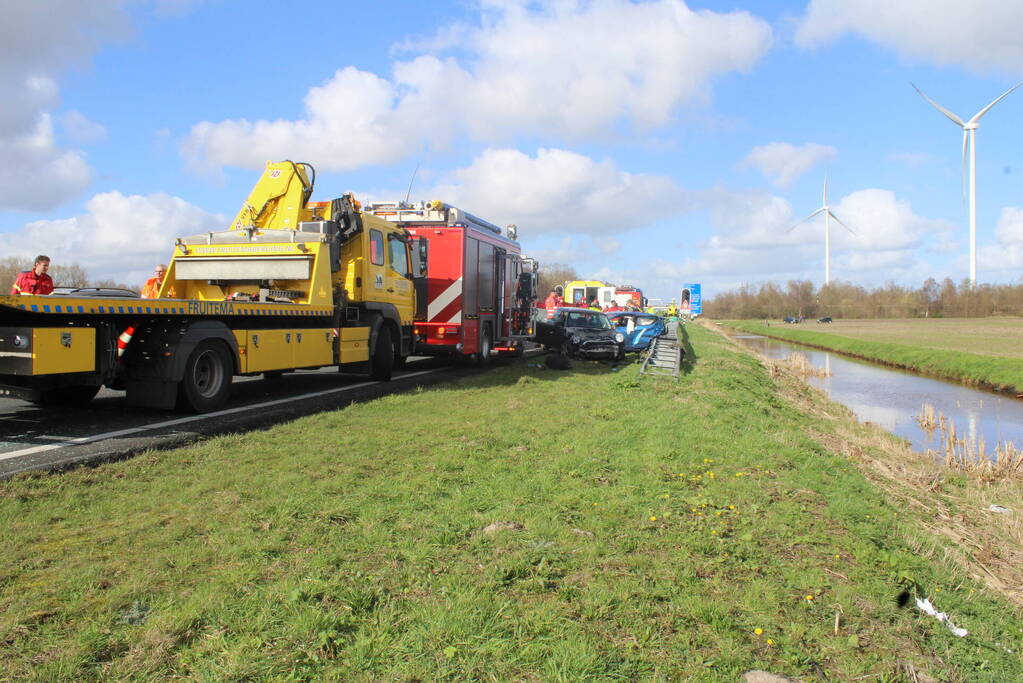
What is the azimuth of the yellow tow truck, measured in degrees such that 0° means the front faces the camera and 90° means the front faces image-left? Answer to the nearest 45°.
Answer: approximately 225°

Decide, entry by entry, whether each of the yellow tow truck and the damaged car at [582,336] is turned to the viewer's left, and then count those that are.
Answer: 0

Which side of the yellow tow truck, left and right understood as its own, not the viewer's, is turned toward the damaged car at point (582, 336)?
front

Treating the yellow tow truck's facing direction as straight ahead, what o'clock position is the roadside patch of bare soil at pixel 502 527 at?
The roadside patch of bare soil is roughly at 4 o'clock from the yellow tow truck.

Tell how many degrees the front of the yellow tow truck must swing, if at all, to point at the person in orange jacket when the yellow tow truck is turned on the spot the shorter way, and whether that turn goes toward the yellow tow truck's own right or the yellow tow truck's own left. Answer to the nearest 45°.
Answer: approximately 90° to the yellow tow truck's own left

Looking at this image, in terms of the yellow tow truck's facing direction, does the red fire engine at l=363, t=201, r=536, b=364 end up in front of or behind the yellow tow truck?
in front

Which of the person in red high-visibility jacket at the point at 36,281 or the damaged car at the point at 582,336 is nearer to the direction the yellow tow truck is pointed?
the damaged car

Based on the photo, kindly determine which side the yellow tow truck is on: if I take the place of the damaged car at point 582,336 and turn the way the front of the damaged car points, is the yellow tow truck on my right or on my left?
on my right

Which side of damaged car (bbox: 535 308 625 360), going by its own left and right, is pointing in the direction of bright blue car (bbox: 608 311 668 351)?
left

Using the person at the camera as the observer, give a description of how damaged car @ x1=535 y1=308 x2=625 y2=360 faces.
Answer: facing the viewer and to the right of the viewer

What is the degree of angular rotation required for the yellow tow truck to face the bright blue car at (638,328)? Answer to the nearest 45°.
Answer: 0° — it already faces it

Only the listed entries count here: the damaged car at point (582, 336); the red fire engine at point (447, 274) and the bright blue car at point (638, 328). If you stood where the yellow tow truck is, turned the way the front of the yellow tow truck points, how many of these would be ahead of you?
3
